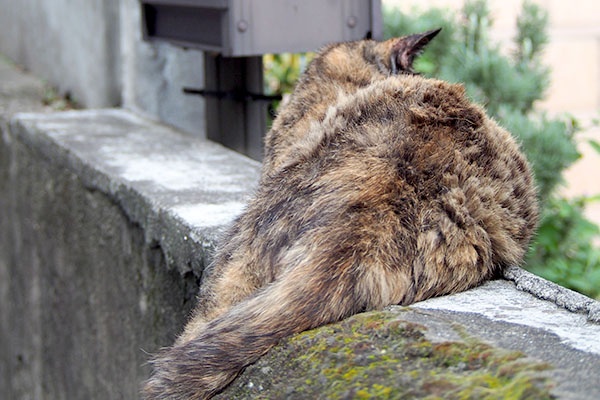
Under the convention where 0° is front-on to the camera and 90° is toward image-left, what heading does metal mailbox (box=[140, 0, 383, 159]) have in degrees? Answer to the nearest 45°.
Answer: approximately 45°

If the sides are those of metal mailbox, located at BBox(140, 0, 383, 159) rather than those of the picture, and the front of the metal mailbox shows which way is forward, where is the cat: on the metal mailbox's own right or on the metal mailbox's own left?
on the metal mailbox's own left

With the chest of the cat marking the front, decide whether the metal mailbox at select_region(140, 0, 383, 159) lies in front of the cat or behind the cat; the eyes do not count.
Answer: in front

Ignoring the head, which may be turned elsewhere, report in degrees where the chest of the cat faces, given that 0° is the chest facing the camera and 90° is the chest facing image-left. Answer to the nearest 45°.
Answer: approximately 180°

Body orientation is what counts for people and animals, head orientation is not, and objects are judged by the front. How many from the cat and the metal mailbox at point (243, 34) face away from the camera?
1

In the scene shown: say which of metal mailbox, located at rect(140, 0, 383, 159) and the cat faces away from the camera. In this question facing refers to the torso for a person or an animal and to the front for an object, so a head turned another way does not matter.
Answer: the cat
